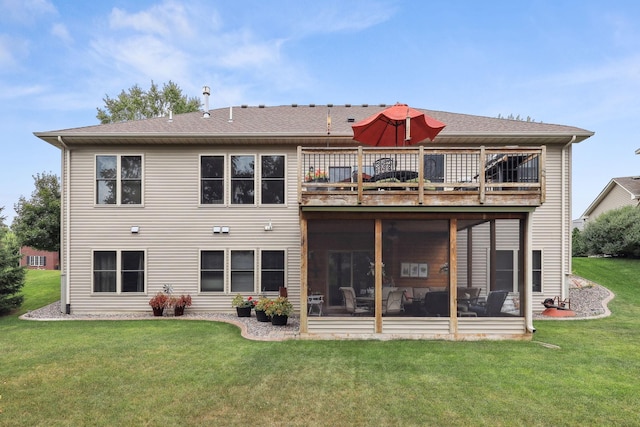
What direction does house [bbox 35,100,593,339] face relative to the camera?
away from the camera

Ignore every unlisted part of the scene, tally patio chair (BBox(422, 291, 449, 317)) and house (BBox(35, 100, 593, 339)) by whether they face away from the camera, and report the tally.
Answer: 2

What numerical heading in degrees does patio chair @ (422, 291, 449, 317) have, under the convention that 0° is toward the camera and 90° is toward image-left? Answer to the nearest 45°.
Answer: approximately 180°

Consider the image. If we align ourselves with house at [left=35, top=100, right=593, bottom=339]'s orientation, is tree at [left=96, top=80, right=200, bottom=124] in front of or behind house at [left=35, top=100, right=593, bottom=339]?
in front
